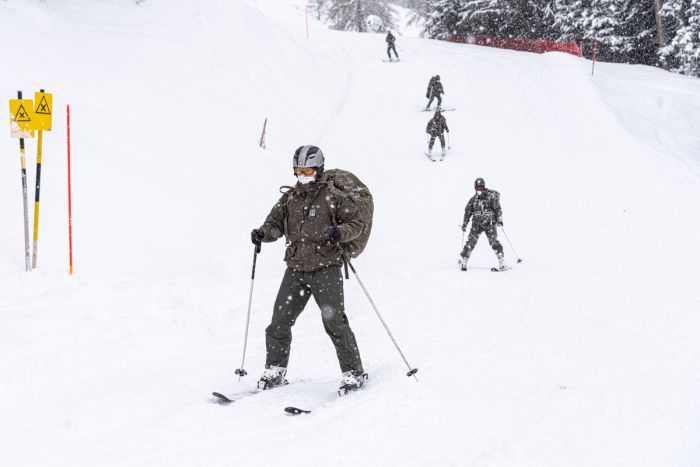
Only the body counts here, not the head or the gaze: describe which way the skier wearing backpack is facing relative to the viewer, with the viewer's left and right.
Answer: facing the viewer and to the left of the viewer

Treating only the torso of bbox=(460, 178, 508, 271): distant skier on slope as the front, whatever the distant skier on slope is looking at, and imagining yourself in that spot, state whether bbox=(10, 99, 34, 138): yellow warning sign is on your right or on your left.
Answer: on your right

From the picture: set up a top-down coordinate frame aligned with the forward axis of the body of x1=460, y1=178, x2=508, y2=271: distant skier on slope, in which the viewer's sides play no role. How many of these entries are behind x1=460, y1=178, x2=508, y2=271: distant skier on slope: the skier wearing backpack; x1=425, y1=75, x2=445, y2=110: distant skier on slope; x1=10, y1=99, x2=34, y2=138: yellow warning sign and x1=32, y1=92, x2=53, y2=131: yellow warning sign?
1

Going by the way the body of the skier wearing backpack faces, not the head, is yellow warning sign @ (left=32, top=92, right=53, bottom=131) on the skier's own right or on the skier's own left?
on the skier's own right

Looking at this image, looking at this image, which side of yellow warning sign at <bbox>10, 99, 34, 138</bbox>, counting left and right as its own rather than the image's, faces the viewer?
front

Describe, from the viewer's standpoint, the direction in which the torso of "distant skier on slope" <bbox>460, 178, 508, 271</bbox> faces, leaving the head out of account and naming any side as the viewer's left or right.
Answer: facing the viewer

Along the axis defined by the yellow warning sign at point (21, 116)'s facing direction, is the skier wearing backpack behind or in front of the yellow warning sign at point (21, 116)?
in front

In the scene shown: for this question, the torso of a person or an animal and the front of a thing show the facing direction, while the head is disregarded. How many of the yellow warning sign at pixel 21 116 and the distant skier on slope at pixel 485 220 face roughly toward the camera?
2

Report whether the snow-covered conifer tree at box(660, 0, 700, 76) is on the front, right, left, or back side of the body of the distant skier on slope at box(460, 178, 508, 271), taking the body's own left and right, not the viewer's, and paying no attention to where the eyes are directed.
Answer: back

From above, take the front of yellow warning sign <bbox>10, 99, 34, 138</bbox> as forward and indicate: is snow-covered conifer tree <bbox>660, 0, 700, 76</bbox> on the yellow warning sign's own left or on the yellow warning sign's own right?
on the yellow warning sign's own left

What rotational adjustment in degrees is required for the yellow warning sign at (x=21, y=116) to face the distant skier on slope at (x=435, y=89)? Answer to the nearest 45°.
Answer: approximately 135° to its left

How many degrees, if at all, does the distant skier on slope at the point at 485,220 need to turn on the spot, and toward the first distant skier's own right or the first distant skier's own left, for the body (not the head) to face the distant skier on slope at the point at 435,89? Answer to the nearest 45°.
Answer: approximately 180°

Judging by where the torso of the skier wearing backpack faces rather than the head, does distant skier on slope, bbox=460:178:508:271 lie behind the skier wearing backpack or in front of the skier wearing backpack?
behind
